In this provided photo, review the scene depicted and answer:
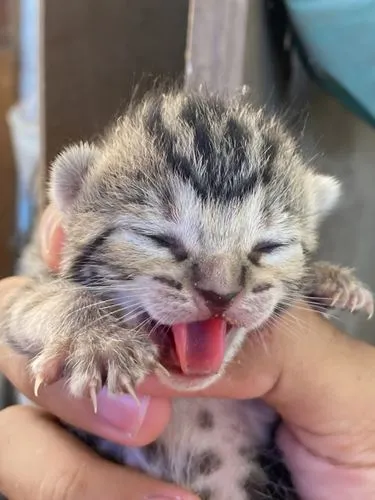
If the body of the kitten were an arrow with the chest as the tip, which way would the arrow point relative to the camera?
toward the camera
